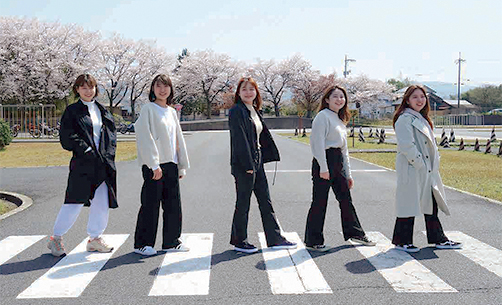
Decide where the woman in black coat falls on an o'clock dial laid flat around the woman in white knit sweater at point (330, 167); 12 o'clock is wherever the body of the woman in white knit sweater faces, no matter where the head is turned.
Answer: The woman in black coat is roughly at 4 o'clock from the woman in white knit sweater.

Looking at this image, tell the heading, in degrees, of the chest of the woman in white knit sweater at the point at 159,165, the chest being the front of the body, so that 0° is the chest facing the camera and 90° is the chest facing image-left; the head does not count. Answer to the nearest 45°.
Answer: approximately 315°

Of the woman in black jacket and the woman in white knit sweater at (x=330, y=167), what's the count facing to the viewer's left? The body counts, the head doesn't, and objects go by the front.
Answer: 0

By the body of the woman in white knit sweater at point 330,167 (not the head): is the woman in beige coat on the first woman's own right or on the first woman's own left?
on the first woman's own left

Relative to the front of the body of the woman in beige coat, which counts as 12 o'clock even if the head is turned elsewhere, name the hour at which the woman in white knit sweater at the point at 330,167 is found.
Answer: The woman in white knit sweater is roughly at 4 o'clock from the woman in beige coat.

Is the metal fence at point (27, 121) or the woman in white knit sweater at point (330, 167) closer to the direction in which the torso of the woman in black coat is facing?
the woman in white knit sweater

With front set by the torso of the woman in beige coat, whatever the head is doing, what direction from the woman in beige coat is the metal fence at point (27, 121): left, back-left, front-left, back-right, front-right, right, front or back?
back

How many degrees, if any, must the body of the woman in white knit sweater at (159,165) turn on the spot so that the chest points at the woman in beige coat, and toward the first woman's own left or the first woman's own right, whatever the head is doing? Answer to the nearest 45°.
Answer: approximately 45° to the first woman's own left
